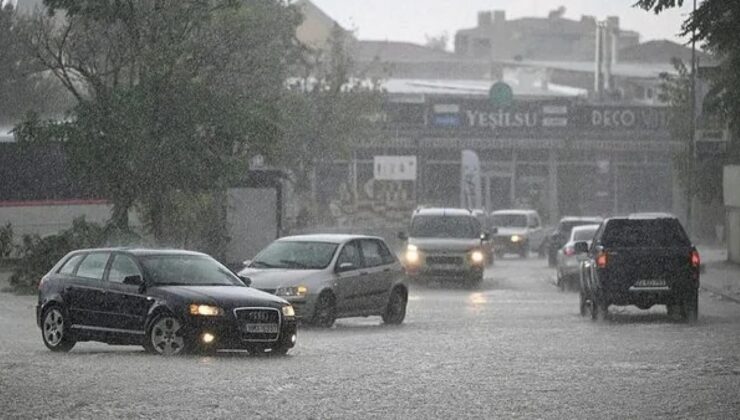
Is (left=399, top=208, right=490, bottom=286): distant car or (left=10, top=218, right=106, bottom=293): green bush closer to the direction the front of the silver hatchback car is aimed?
the green bush

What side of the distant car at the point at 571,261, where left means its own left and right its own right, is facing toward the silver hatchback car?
back

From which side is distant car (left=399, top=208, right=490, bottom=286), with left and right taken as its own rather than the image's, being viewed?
front

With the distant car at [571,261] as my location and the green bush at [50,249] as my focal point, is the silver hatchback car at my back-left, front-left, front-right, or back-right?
front-left

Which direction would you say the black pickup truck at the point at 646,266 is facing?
away from the camera

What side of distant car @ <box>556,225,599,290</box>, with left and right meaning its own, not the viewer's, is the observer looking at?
back

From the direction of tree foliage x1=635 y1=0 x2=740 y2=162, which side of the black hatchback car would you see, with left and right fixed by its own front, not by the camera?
left

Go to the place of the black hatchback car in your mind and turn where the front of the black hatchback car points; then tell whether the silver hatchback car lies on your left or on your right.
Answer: on your left

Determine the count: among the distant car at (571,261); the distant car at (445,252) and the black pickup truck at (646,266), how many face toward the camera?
1

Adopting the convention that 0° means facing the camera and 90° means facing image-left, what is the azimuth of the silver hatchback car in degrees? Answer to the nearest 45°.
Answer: approximately 45°
